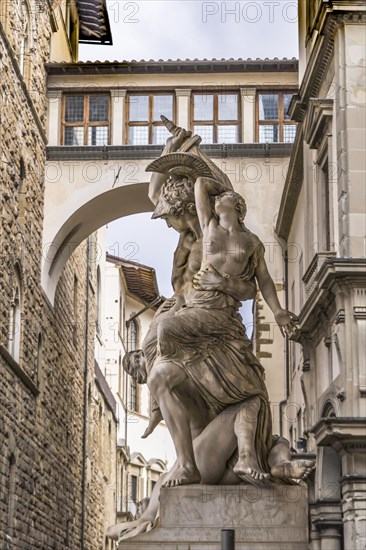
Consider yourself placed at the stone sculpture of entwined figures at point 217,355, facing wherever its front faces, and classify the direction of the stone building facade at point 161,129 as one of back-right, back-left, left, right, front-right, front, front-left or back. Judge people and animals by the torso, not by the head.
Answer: back

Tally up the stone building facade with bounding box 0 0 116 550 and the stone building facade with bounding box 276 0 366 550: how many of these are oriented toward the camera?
0

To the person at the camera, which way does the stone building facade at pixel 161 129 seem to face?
facing the viewer

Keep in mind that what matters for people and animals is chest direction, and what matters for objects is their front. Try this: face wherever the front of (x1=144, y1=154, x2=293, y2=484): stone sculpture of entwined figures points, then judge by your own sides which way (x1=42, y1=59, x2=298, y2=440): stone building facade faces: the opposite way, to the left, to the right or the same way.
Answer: the same way

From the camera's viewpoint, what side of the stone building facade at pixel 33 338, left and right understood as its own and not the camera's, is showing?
right

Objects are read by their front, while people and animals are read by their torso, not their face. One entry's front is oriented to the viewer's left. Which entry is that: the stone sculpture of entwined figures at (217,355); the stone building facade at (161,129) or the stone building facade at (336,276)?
the stone building facade at (336,276)

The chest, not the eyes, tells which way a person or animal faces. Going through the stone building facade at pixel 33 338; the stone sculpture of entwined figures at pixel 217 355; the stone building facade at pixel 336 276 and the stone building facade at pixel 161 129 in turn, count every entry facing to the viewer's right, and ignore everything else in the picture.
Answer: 1

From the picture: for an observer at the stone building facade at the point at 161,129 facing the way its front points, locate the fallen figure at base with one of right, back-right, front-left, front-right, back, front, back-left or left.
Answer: front

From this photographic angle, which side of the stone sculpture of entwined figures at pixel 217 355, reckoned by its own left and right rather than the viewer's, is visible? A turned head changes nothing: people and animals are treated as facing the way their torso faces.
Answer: front

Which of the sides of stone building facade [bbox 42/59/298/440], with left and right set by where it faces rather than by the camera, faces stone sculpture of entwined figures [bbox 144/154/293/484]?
front

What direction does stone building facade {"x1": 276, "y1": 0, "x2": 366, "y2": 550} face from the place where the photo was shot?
facing to the left of the viewer

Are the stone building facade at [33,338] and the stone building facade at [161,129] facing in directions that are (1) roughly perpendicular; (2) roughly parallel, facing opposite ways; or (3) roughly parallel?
roughly perpendicular

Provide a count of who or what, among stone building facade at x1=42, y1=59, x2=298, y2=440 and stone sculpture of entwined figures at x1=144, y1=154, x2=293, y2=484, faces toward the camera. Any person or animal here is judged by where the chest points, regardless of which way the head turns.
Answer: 2

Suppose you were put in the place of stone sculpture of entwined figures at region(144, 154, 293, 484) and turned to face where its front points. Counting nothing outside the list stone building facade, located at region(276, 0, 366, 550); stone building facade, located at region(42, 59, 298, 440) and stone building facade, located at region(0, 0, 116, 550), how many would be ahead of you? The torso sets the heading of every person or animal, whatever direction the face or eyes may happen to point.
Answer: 0
